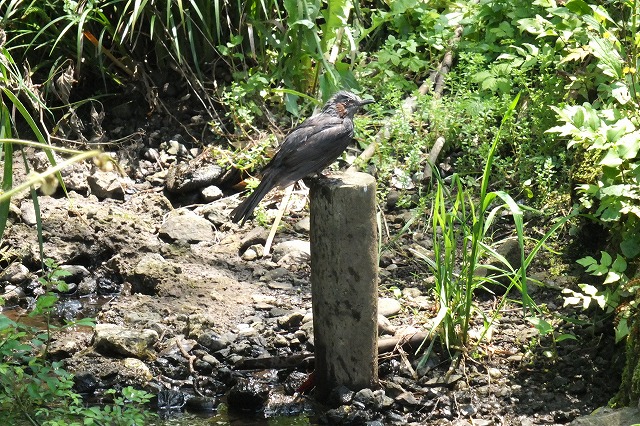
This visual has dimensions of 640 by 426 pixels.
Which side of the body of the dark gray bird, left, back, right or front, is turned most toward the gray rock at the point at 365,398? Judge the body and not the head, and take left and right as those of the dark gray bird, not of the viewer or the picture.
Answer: right

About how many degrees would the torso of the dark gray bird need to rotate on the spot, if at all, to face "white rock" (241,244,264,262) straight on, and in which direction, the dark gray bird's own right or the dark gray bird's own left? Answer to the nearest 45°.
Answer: approximately 90° to the dark gray bird's own left

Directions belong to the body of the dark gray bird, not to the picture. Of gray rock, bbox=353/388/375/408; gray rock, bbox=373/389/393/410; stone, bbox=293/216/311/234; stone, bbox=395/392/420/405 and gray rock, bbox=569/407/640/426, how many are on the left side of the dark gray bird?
1

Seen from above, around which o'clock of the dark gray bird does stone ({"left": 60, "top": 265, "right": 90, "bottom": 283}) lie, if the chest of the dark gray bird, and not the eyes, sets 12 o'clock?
The stone is roughly at 7 o'clock from the dark gray bird.

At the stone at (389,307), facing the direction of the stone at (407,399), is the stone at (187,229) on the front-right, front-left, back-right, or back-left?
back-right

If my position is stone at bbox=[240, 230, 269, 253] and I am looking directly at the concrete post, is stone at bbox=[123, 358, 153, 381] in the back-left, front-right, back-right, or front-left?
front-right

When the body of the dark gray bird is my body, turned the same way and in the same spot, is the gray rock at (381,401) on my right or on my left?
on my right

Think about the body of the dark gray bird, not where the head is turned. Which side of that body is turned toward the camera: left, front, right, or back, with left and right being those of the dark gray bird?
right

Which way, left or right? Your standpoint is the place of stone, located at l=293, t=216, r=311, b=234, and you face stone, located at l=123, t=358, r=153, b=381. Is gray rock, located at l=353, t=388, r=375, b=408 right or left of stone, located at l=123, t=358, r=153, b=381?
left
